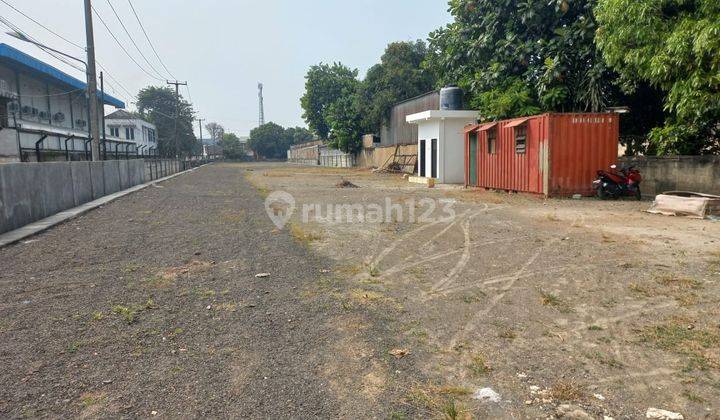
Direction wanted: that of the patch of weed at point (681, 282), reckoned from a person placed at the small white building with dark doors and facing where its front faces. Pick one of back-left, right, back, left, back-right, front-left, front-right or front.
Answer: front-left

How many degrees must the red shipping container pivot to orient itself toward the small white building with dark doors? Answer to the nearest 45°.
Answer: approximately 90° to its right

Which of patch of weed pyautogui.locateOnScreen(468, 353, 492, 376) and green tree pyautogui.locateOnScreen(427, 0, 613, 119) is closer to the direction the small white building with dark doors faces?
the patch of weed

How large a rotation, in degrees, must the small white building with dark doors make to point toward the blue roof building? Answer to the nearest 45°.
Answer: approximately 45° to its right

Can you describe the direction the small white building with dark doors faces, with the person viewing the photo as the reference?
facing the viewer and to the left of the viewer

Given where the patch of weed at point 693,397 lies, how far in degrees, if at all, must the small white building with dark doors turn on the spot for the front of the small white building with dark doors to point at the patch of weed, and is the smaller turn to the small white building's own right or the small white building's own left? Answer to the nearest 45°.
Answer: approximately 45° to the small white building's own left

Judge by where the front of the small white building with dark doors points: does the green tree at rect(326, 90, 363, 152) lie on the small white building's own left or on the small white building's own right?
on the small white building's own right

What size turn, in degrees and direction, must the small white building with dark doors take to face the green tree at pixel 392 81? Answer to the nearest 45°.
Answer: approximately 135° to its right

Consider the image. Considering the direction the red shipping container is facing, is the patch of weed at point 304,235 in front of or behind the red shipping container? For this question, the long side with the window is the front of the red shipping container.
in front

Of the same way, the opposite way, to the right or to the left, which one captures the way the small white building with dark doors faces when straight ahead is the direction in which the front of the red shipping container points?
the same way

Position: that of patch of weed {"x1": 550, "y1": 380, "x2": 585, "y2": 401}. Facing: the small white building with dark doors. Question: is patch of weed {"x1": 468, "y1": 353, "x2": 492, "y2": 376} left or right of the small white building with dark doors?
left

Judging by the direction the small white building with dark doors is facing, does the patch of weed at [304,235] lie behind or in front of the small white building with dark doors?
in front

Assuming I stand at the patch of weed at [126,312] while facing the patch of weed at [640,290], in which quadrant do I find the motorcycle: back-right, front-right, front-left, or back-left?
front-left

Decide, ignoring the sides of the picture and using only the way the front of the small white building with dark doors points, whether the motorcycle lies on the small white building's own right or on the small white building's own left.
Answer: on the small white building's own left

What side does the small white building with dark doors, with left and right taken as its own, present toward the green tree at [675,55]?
left

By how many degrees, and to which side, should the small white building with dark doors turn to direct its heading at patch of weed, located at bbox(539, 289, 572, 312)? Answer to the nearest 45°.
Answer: approximately 45° to its left

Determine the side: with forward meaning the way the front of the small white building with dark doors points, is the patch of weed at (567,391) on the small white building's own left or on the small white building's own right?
on the small white building's own left

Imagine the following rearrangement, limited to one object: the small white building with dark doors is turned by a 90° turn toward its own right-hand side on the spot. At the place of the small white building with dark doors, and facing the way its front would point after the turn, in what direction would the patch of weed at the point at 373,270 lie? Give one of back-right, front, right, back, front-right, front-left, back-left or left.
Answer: back-left

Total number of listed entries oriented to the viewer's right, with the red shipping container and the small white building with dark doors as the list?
0
